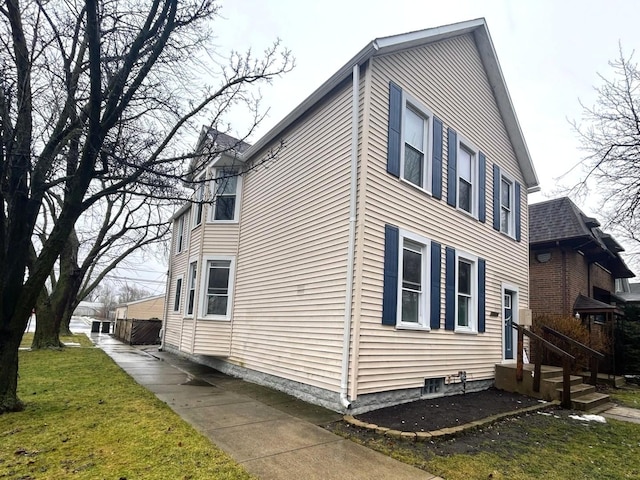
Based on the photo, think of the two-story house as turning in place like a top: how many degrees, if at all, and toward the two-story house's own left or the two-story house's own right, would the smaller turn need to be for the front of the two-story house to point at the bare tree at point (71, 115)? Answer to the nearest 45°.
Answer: approximately 90° to the two-story house's own right

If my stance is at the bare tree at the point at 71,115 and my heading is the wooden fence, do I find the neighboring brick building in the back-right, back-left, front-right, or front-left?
front-right

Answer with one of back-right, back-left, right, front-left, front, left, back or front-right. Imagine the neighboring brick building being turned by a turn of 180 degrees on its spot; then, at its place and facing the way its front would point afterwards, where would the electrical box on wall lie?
back-left

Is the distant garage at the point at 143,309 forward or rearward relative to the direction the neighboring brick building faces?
rearward

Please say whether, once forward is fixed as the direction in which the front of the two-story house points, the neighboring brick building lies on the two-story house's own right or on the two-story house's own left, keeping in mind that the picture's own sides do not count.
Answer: on the two-story house's own left

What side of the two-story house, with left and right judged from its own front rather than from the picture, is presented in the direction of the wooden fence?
back

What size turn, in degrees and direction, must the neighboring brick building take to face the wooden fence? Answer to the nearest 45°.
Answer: approximately 135° to its right

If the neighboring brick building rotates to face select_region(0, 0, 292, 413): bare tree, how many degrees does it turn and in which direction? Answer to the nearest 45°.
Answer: approximately 45° to its right

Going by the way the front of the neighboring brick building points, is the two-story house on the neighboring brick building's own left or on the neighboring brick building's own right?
on the neighboring brick building's own right

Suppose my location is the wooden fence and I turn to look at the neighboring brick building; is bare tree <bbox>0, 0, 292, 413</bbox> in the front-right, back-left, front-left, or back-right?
front-right

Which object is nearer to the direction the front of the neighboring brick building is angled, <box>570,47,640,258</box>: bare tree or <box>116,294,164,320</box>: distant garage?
the bare tree

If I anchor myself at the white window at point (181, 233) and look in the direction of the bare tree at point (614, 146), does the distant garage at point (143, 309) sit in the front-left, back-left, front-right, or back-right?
back-left

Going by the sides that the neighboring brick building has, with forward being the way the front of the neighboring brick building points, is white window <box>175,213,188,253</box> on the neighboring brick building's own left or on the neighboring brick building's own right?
on the neighboring brick building's own right

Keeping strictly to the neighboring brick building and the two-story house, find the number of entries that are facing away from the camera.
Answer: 0

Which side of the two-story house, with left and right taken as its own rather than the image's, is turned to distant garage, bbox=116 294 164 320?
back

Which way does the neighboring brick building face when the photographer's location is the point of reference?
facing the viewer and to the right of the viewer
